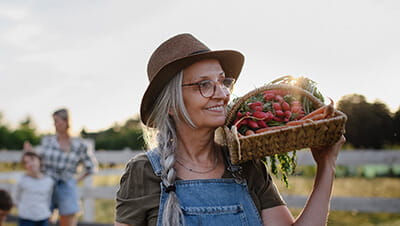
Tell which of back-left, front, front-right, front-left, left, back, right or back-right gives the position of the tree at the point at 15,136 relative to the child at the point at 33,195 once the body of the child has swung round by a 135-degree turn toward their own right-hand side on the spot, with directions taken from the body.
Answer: front-right

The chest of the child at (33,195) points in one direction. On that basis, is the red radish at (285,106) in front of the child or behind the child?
in front

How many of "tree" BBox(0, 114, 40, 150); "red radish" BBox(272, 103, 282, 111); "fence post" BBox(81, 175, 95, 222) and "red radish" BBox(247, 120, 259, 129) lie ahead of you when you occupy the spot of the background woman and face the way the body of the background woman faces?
2

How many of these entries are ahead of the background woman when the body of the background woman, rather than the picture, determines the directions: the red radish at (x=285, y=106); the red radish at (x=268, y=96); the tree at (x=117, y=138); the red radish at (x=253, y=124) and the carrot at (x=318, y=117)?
4

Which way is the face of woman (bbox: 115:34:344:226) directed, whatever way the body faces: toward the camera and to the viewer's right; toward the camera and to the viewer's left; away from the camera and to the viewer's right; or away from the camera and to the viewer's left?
toward the camera and to the viewer's right

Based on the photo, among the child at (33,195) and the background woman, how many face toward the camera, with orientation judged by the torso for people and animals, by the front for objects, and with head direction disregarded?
2

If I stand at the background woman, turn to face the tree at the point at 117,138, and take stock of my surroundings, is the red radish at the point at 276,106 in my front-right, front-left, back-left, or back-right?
back-right

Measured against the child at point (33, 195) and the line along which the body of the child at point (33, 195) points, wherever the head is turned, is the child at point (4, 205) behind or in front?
in front

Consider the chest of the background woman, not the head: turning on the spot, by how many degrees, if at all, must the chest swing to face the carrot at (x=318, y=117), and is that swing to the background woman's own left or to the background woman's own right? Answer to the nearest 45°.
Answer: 0° — they already face it

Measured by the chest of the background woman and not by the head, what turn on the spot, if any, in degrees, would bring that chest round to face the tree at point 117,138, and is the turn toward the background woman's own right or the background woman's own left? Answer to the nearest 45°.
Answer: approximately 180°

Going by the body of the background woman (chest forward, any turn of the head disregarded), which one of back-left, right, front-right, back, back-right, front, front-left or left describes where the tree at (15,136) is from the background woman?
back

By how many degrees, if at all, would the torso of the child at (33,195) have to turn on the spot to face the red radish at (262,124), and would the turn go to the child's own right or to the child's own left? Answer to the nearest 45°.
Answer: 0° — they already face it
